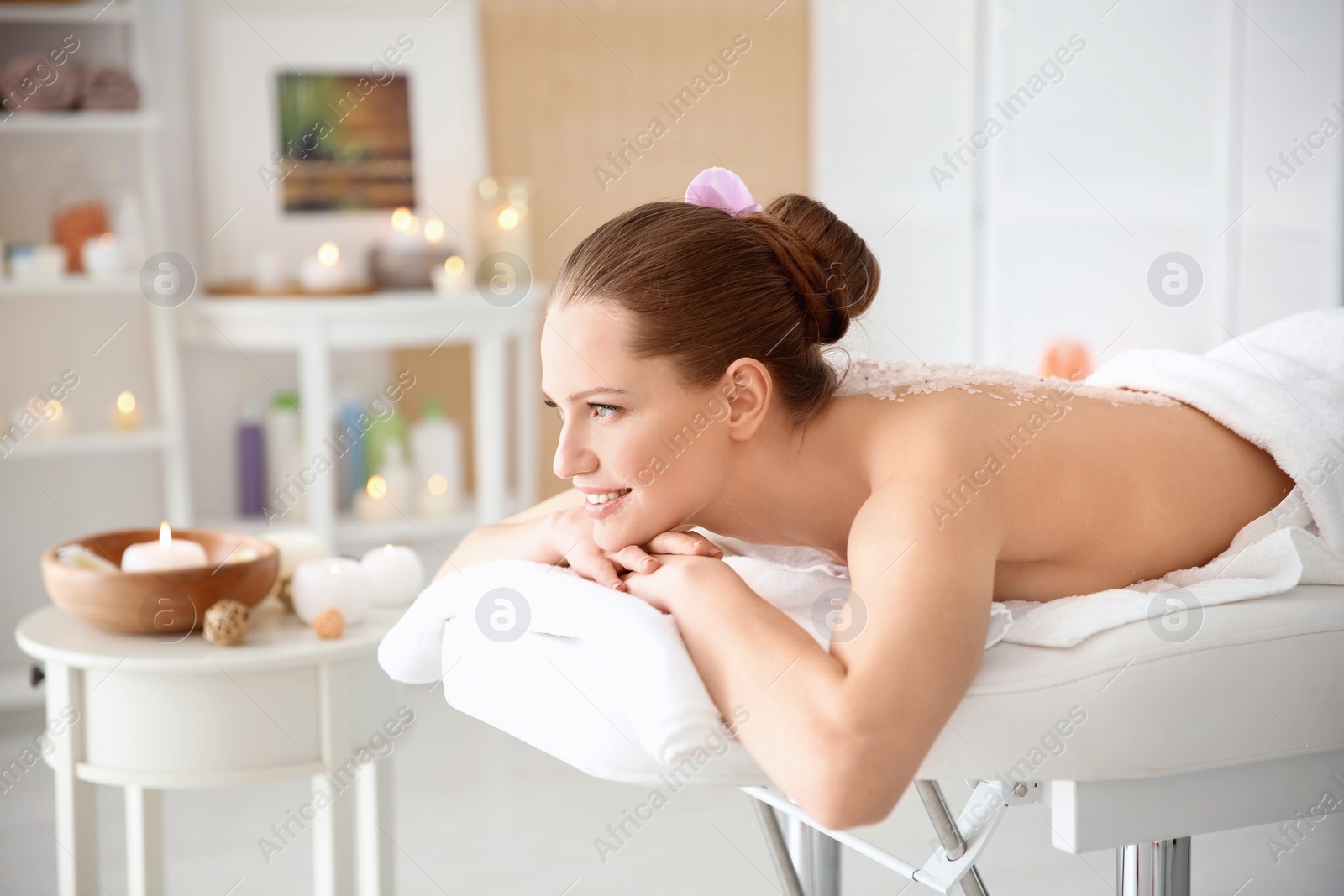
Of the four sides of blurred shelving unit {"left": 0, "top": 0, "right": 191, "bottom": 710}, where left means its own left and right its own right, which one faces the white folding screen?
left

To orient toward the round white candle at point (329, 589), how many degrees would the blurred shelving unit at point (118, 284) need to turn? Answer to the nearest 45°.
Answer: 0° — it already faces it

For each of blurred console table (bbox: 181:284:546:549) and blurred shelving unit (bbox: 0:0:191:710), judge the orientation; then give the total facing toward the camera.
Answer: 2

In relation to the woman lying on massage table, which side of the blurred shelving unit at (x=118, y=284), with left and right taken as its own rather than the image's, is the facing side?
front

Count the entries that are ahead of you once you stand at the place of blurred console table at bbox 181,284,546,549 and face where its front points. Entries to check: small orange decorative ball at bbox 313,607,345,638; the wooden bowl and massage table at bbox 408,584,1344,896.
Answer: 3

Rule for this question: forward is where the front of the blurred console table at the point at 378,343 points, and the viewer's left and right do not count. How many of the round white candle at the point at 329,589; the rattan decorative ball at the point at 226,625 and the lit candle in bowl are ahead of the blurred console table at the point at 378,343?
3

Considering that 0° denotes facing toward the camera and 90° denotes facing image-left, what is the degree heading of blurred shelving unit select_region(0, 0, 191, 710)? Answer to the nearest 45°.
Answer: approximately 0°
